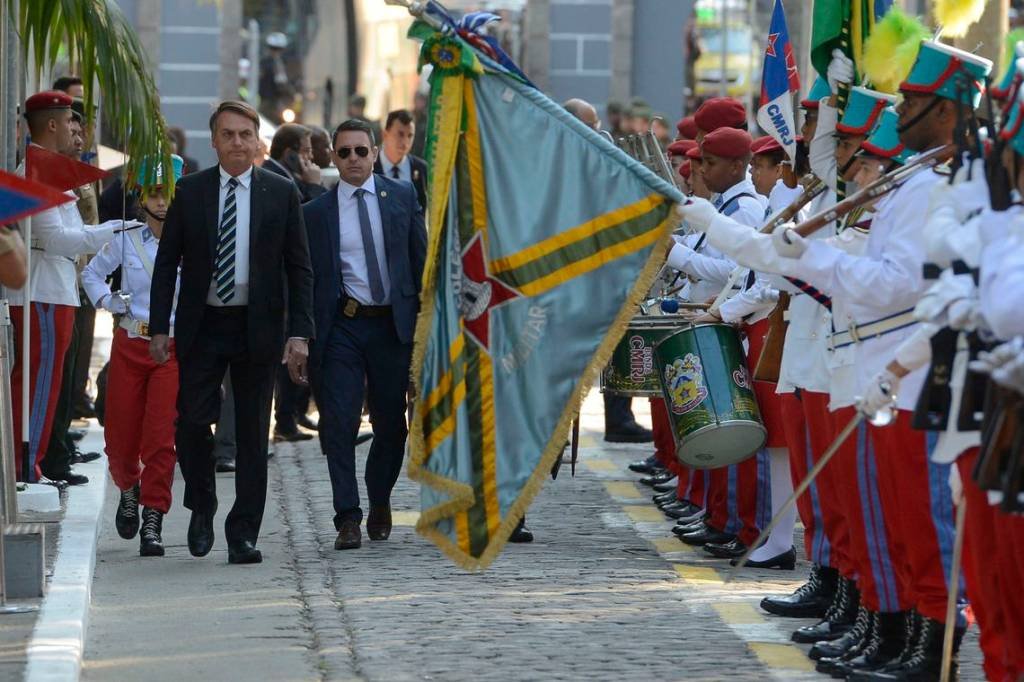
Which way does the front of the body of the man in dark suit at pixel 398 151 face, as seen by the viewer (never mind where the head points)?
toward the camera

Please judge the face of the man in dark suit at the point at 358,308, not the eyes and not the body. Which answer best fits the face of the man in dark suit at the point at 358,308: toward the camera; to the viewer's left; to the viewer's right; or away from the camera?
toward the camera

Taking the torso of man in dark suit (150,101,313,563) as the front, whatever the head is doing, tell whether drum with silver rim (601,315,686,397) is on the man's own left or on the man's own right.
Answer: on the man's own left

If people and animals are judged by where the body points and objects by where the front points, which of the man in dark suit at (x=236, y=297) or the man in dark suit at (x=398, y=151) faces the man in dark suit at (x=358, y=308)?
the man in dark suit at (x=398, y=151)

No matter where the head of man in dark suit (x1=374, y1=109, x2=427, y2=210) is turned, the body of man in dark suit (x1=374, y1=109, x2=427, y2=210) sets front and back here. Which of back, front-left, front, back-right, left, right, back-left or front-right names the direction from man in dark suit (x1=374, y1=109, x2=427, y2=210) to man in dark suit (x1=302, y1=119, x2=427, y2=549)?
front

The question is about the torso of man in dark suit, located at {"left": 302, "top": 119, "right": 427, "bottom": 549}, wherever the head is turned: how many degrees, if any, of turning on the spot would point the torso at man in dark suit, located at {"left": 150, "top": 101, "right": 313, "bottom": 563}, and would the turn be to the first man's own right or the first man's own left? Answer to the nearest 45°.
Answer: approximately 45° to the first man's own right

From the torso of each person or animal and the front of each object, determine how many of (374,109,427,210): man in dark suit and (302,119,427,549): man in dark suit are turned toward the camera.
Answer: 2

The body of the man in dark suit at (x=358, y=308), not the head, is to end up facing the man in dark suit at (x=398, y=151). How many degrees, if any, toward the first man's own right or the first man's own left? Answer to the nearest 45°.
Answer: approximately 180°

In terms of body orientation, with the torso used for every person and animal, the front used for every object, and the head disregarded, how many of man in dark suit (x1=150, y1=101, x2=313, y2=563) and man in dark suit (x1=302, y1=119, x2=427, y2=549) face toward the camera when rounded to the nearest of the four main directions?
2

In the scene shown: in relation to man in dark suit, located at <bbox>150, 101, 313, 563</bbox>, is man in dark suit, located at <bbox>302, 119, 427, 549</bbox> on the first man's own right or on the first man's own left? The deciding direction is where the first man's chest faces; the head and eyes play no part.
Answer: on the first man's own left

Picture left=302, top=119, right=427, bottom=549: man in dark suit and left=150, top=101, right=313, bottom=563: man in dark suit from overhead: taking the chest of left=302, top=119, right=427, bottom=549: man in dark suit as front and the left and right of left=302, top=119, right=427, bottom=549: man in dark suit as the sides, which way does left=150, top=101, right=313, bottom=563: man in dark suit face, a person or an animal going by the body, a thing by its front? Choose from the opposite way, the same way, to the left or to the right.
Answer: the same way

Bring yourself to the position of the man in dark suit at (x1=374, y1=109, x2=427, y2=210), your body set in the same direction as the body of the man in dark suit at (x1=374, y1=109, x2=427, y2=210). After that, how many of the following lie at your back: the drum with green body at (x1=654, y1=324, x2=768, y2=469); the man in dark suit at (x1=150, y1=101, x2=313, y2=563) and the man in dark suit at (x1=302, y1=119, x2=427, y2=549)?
0

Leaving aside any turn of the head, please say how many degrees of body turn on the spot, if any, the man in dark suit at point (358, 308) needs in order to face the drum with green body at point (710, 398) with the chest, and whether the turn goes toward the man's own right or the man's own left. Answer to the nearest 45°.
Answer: approximately 45° to the man's own left

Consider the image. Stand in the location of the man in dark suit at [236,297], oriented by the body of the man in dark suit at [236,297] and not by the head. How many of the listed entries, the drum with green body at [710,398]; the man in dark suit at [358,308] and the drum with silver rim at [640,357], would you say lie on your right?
0

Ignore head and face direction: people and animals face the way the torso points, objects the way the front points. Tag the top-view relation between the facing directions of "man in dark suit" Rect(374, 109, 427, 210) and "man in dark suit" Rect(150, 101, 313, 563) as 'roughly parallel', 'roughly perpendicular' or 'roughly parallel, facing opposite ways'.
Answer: roughly parallel
